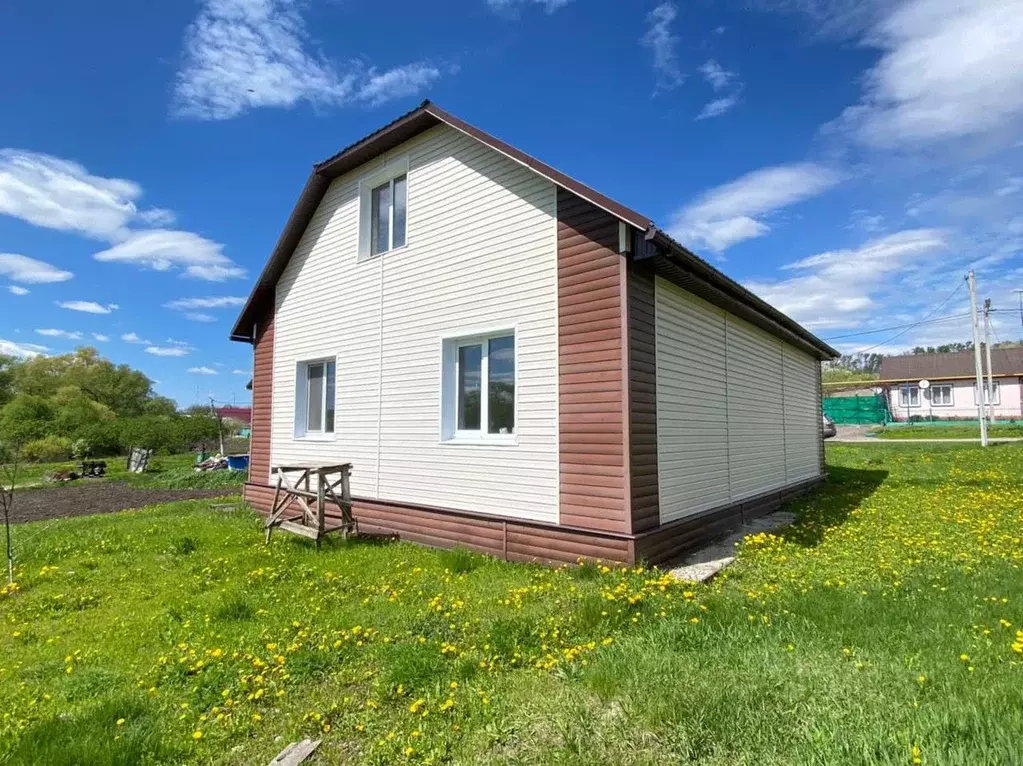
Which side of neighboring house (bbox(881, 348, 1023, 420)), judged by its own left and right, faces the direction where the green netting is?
right

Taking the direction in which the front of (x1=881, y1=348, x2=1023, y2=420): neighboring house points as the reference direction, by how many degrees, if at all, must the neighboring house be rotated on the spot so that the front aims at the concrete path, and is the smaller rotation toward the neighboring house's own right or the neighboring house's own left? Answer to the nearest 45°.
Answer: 0° — it already faces it

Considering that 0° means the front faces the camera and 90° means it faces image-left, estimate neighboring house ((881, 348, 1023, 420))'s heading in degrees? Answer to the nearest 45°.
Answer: approximately 0°

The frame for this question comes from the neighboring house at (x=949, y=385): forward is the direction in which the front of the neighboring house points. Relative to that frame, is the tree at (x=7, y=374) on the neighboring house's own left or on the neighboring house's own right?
on the neighboring house's own right
